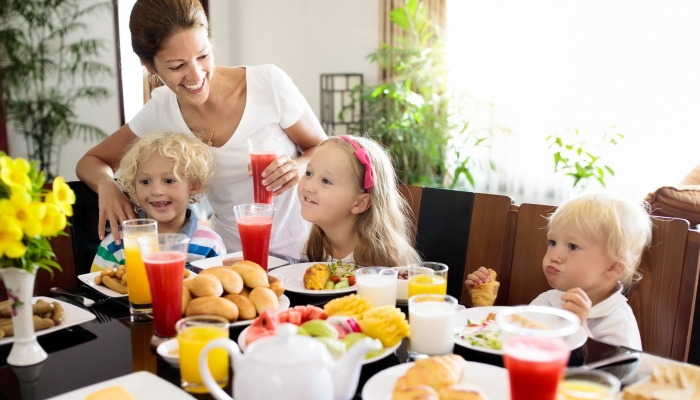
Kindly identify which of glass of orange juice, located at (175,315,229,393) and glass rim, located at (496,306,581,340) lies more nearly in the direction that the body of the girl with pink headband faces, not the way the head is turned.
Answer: the glass of orange juice

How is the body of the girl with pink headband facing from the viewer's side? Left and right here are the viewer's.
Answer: facing the viewer and to the left of the viewer

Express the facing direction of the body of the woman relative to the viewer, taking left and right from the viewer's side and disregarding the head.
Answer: facing the viewer

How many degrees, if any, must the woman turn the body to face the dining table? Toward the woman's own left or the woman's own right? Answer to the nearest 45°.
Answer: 0° — they already face it

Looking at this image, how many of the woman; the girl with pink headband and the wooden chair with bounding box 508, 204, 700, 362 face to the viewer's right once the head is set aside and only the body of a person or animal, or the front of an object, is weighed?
0

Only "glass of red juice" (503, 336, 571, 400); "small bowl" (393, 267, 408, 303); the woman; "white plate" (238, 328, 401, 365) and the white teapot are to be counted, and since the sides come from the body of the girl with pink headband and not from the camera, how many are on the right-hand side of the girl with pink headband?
1

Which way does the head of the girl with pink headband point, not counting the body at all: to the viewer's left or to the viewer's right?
to the viewer's left

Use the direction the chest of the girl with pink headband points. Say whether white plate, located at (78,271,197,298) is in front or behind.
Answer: in front

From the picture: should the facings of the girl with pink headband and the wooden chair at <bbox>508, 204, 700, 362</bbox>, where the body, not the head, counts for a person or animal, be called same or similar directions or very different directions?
same or similar directions

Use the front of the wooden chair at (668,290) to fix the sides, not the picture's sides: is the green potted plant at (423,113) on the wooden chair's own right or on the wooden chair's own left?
on the wooden chair's own right

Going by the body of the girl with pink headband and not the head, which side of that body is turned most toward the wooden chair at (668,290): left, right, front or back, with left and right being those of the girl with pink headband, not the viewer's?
left

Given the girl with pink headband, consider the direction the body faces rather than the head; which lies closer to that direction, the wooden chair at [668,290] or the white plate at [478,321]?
the white plate

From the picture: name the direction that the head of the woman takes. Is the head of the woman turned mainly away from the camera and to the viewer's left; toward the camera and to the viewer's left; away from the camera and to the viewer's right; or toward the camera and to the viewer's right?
toward the camera and to the viewer's right

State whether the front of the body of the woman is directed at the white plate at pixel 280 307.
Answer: yes

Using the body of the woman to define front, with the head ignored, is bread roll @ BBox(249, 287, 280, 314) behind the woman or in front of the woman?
in front

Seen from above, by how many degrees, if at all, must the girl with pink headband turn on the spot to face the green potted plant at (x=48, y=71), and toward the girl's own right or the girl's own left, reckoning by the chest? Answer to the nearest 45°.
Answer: approximately 90° to the girl's own right

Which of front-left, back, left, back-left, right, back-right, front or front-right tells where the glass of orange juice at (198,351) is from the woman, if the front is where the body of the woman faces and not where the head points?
front

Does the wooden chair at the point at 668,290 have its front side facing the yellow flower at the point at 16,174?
yes

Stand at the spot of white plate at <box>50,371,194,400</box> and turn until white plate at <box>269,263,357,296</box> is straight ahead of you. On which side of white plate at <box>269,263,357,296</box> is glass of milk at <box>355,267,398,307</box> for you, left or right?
right

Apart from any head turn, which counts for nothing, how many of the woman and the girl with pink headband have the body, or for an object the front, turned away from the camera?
0

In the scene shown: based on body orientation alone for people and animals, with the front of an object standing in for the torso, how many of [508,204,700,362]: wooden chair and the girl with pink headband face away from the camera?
0
